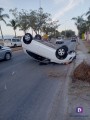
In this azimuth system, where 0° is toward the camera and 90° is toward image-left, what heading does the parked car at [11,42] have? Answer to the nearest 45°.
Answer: approximately 45°

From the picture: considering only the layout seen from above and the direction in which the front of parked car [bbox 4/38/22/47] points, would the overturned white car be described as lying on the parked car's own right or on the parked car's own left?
on the parked car's own left

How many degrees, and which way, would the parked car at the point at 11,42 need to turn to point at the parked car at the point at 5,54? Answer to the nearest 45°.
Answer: approximately 45° to its left
